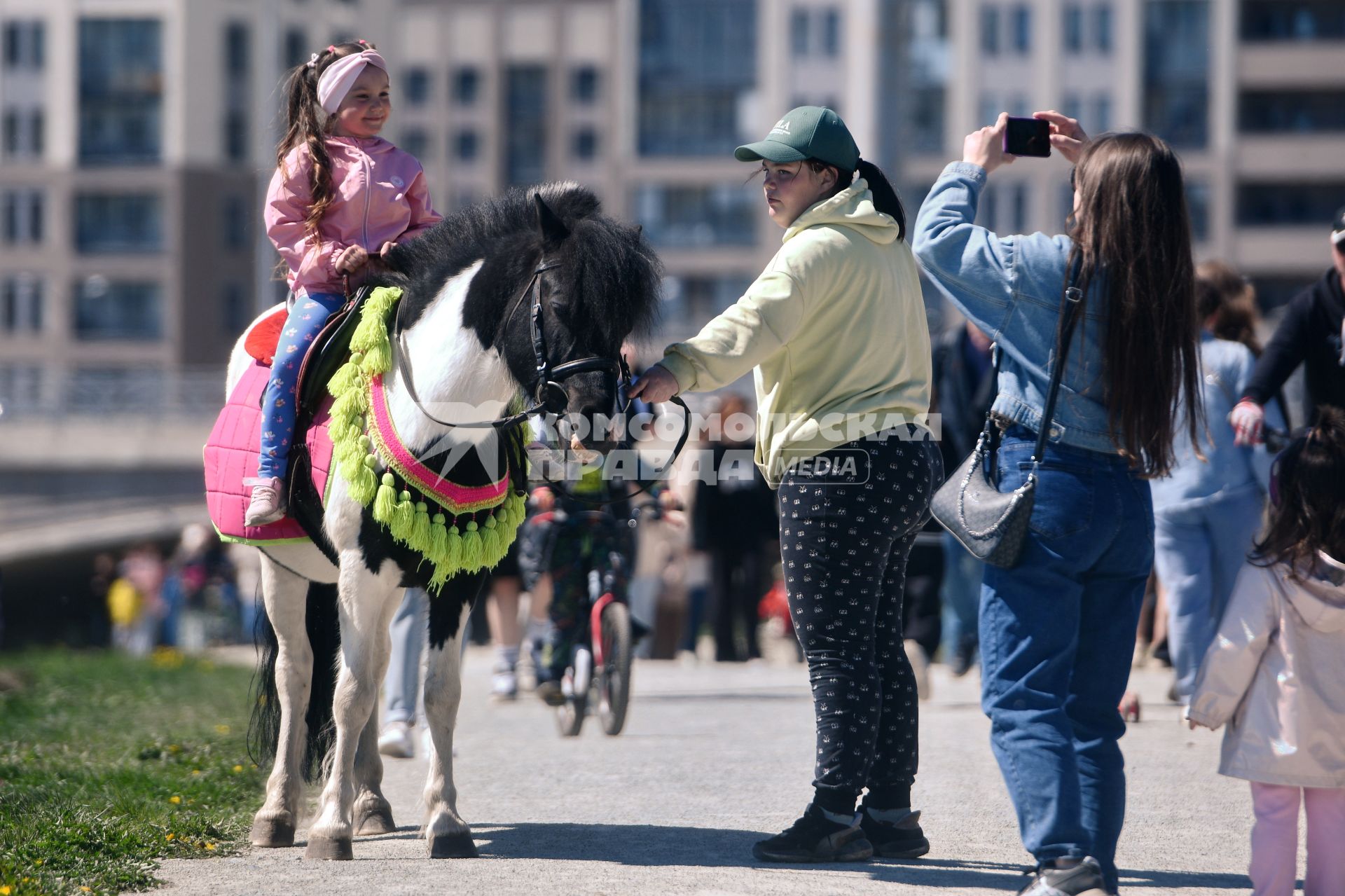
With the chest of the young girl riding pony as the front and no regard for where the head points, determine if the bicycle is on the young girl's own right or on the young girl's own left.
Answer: on the young girl's own left

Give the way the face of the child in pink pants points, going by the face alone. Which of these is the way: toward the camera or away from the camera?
away from the camera

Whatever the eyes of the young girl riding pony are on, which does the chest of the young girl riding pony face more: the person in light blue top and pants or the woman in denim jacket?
the woman in denim jacket

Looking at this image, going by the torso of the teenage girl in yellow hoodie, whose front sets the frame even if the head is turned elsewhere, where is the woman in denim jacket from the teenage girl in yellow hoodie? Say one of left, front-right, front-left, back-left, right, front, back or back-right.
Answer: back-left

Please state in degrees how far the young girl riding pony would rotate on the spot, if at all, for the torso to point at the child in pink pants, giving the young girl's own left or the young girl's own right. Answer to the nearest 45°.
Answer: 0° — they already face them

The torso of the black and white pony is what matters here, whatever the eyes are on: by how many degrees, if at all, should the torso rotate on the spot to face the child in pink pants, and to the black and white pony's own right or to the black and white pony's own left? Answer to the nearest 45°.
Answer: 0° — it already faces them

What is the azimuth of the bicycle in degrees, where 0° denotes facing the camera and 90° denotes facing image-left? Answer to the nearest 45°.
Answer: approximately 0°

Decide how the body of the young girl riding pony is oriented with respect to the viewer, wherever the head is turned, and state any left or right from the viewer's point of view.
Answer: facing the viewer and to the right of the viewer

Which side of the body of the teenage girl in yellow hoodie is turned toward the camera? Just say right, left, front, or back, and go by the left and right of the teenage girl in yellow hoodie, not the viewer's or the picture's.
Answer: left

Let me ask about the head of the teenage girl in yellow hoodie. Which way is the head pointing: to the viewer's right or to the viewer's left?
to the viewer's left
